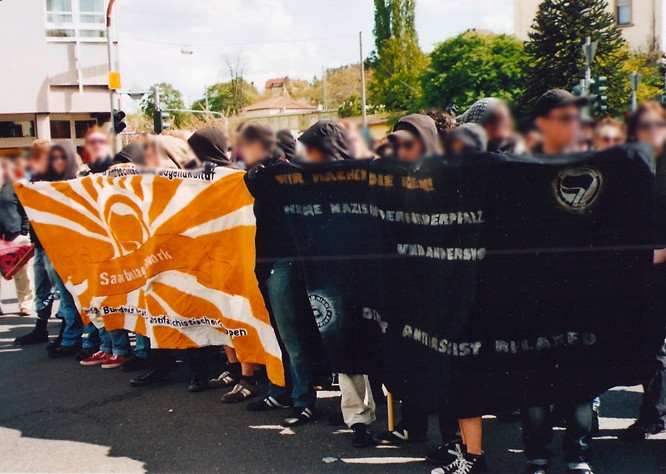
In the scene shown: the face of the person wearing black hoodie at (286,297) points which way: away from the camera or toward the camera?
toward the camera

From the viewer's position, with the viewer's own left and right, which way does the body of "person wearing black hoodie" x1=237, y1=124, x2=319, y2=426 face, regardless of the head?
facing the viewer and to the left of the viewer

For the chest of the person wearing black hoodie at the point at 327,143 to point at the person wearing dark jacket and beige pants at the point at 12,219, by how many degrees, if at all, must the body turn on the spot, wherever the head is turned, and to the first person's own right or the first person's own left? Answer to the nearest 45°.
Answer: approximately 45° to the first person's own right

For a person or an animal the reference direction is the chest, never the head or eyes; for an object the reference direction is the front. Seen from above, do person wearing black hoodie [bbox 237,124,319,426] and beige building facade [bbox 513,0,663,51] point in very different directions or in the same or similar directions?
same or similar directions

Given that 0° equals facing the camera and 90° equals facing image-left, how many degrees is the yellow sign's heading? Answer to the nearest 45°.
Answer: approximately 0°

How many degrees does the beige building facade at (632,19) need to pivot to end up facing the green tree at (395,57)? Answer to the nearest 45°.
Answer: approximately 90° to its right

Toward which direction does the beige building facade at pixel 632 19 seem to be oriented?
toward the camera
